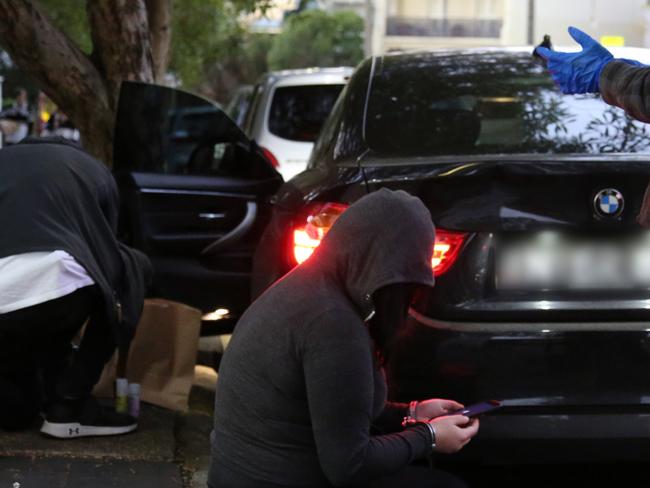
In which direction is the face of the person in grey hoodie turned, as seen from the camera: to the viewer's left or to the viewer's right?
to the viewer's right

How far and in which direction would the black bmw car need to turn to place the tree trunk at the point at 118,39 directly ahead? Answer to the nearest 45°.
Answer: approximately 45° to its left

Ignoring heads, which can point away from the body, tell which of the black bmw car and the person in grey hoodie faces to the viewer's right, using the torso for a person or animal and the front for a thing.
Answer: the person in grey hoodie

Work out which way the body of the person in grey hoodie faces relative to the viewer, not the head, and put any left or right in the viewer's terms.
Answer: facing to the right of the viewer

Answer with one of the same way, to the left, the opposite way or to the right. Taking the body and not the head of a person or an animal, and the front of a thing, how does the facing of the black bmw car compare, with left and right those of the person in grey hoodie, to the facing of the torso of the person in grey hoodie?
to the left

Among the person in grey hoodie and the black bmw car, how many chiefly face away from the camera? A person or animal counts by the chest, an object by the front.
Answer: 1

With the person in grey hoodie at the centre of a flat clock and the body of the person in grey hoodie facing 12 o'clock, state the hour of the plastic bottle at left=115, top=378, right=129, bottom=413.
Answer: The plastic bottle is roughly at 8 o'clock from the person in grey hoodie.

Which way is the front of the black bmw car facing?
away from the camera

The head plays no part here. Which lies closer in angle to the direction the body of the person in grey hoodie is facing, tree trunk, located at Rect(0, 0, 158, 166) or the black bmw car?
the black bmw car

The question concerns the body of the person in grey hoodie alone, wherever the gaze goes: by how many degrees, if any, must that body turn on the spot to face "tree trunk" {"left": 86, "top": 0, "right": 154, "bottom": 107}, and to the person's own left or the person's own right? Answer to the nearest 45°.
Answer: approximately 90° to the person's own left

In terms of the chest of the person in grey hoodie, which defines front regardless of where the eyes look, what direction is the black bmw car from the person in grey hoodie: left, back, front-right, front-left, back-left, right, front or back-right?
front-left
